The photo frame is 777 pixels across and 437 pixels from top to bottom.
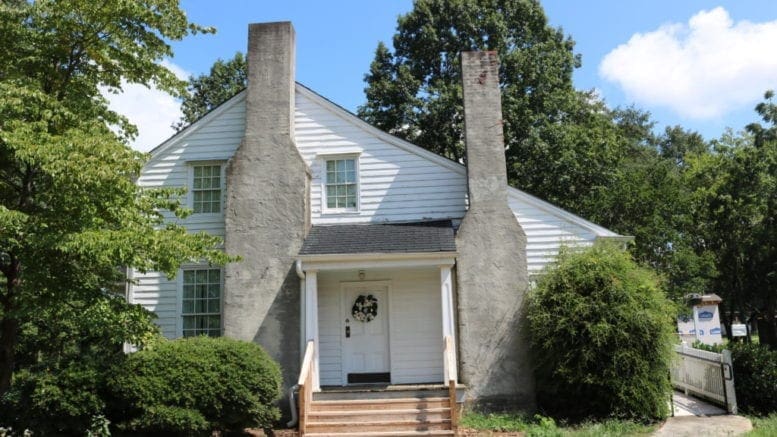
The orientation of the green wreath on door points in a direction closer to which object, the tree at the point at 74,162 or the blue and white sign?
the tree

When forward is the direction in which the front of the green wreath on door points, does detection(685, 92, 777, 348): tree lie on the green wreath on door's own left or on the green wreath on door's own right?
on the green wreath on door's own left

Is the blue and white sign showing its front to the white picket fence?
yes

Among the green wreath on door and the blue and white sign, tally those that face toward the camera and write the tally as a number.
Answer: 2

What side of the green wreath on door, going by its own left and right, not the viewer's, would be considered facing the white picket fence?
left

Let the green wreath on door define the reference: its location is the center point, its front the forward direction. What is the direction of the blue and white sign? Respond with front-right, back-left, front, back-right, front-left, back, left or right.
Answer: back-left

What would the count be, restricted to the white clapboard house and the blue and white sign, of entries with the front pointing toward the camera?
2

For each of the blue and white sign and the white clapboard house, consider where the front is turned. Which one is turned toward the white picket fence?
the blue and white sign

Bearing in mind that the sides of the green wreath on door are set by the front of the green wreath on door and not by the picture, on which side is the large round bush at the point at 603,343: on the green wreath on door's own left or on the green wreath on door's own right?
on the green wreath on door's own left

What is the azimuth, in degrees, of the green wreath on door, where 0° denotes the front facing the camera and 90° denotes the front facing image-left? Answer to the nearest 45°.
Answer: approximately 0°
